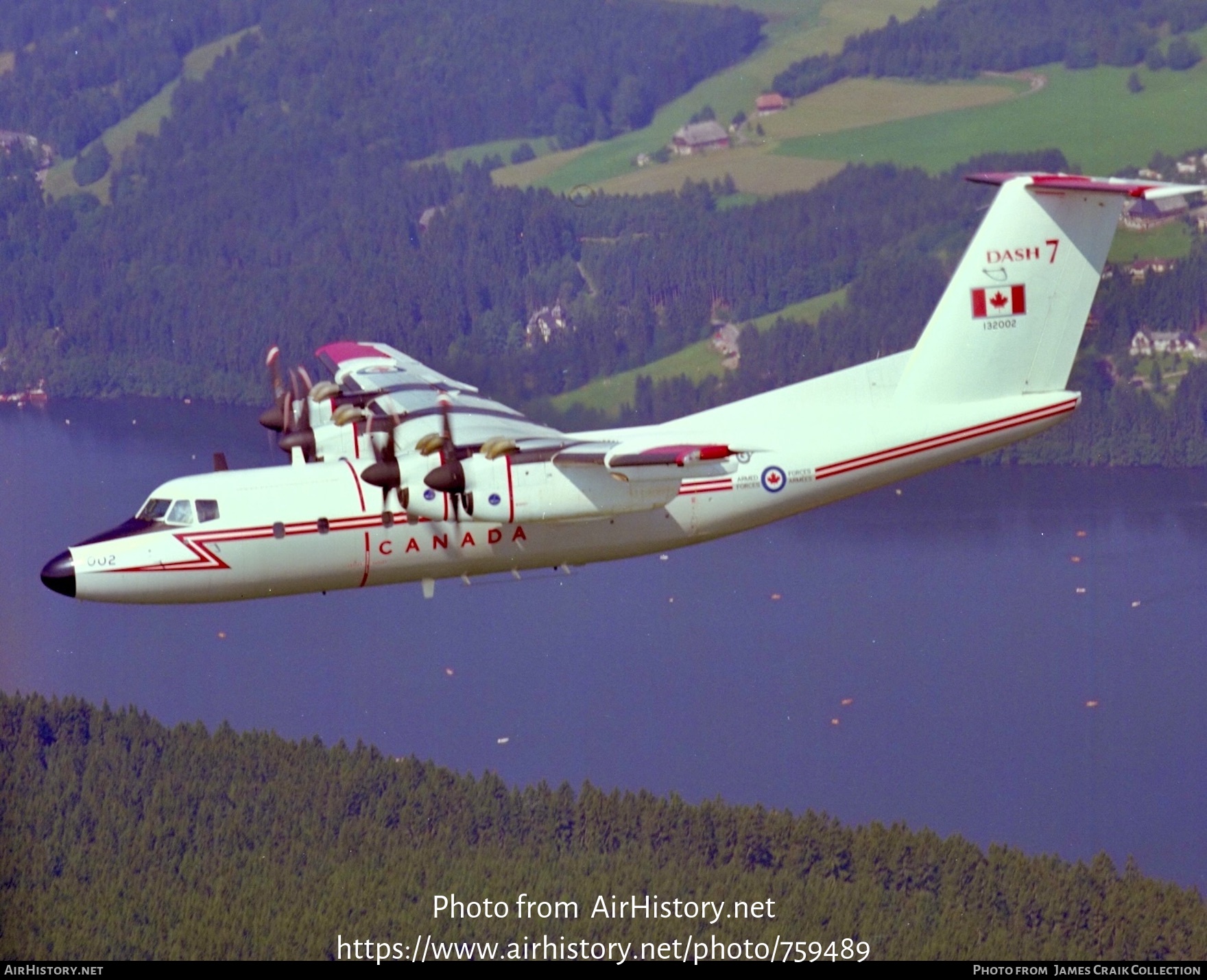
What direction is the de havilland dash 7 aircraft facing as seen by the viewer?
to the viewer's left
